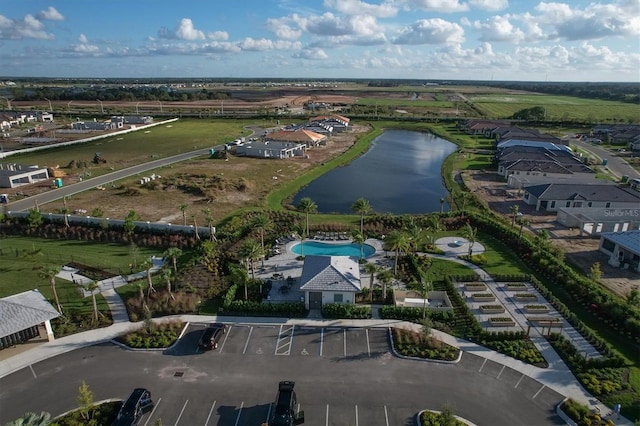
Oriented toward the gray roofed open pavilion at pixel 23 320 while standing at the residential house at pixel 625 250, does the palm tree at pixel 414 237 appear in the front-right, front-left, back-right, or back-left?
front-right

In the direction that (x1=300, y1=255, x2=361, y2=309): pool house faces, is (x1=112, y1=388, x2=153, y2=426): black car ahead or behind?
ahead

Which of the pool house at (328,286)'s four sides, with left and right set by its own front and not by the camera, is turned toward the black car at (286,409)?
front

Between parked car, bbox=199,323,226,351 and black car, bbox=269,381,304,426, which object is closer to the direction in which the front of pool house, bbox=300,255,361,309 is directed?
the black car

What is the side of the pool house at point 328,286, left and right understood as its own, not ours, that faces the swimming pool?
back

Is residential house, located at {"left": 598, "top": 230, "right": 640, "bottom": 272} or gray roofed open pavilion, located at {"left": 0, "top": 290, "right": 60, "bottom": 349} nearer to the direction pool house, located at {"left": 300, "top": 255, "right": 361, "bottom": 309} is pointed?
the gray roofed open pavilion

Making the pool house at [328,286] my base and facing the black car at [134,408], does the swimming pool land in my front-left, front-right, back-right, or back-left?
back-right

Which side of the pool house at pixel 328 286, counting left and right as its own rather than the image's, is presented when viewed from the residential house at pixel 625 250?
left

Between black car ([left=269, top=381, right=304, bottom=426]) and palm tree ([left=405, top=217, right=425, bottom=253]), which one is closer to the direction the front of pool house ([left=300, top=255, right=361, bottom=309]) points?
the black car

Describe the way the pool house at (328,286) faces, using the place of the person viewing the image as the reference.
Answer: facing the viewer

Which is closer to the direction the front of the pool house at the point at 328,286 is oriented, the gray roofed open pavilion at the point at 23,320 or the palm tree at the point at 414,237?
the gray roofed open pavilion

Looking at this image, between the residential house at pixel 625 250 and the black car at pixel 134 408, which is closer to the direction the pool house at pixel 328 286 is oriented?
the black car

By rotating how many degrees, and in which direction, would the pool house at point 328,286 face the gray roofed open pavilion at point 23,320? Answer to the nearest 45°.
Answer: approximately 90° to its right

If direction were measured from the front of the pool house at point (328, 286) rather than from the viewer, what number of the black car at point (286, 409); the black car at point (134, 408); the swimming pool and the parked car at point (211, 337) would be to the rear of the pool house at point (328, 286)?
1

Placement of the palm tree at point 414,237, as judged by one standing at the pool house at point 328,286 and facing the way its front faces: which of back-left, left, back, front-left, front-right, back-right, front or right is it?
back-left

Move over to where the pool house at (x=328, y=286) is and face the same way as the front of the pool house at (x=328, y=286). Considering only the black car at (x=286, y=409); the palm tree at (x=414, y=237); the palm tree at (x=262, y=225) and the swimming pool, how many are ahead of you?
1
